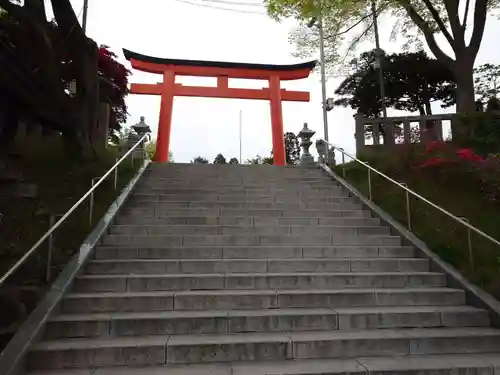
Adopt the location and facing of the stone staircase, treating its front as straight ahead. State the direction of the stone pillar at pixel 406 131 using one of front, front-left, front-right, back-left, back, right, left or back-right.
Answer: back-left

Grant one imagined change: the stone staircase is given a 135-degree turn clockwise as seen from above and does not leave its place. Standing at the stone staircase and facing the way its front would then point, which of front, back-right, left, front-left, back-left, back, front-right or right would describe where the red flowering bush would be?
right

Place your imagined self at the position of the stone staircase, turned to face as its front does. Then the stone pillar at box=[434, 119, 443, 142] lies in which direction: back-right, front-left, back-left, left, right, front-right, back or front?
back-left

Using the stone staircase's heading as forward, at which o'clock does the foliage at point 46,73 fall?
The foliage is roughly at 4 o'clock from the stone staircase.

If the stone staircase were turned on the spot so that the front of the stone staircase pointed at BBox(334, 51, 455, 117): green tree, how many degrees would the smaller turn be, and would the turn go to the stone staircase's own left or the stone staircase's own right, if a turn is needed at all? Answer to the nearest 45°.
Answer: approximately 135° to the stone staircase's own left

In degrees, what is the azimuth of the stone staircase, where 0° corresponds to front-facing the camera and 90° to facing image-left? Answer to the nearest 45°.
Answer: approximately 0°

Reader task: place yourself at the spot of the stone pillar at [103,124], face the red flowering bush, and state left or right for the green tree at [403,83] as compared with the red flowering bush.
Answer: left

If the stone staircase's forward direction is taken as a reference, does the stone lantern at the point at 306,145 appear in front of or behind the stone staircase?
behind

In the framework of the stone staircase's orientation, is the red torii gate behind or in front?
behind

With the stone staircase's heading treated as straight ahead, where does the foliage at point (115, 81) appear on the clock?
The foliage is roughly at 5 o'clock from the stone staircase.

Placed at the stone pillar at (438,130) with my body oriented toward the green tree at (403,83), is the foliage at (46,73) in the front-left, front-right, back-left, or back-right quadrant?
back-left

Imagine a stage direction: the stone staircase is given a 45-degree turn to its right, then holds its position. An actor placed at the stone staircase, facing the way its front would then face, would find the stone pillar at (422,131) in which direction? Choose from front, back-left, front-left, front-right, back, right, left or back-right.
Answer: back
